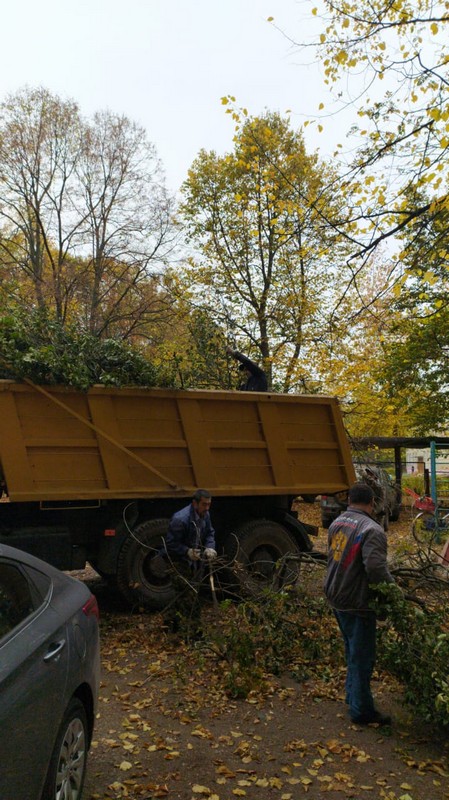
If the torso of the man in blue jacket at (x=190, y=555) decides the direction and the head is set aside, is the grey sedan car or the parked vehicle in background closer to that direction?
the grey sedan car

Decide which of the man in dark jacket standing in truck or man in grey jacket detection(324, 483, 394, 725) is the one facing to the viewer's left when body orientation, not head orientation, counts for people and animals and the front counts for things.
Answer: the man in dark jacket standing in truck

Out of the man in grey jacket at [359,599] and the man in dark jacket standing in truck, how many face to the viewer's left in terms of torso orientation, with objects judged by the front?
1

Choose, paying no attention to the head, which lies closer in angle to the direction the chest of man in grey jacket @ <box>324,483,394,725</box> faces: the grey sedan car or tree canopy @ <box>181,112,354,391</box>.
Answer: the tree canopy

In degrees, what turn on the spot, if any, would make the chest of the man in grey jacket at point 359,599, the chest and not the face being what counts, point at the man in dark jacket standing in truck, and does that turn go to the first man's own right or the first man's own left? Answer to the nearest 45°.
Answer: approximately 45° to the first man's own left

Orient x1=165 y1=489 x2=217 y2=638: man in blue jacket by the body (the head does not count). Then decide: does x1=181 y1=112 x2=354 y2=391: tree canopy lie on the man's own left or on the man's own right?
on the man's own left

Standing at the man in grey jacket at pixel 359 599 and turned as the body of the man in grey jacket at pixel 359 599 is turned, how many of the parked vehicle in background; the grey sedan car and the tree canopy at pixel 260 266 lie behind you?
1

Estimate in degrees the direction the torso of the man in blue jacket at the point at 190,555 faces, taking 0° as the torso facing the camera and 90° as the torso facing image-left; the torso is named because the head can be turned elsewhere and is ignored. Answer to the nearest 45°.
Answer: approximately 315°

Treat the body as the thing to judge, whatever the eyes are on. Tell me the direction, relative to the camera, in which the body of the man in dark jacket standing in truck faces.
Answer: to the viewer's left

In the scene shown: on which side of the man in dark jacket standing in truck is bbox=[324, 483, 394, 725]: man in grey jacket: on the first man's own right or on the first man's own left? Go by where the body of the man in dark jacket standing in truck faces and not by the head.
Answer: on the first man's own left

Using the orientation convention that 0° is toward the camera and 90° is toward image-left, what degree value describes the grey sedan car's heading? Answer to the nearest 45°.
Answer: approximately 45°

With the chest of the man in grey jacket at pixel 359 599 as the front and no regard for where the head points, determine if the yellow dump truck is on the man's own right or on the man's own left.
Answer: on the man's own left
